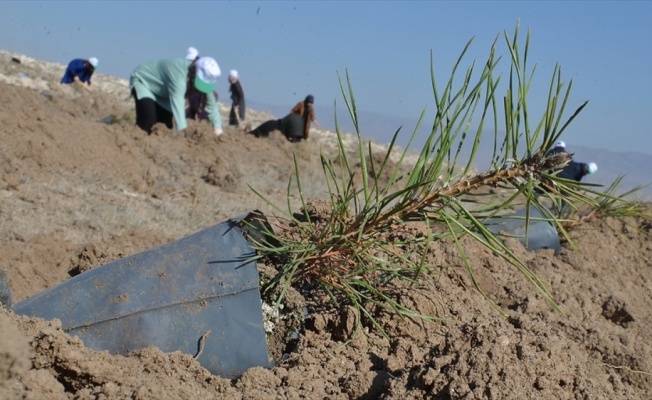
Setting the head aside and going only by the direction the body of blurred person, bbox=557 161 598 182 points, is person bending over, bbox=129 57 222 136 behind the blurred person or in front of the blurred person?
behind

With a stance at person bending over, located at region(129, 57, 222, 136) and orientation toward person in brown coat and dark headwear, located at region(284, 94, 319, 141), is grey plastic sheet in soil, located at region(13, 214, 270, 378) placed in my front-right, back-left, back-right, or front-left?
back-right

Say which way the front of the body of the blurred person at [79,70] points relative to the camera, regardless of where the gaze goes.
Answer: to the viewer's right

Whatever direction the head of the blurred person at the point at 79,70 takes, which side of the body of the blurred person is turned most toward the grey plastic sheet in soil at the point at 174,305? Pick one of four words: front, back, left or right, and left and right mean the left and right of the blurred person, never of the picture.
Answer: right

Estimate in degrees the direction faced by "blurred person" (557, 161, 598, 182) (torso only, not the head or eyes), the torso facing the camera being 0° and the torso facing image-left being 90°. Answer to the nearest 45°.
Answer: approximately 270°

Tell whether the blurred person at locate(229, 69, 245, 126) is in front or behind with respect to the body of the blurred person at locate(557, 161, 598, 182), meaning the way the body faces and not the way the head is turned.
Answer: behind
